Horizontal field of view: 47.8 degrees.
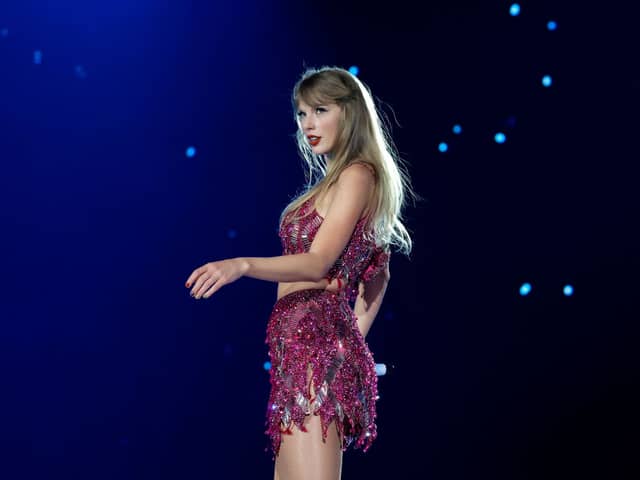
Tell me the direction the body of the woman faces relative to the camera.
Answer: to the viewer's left

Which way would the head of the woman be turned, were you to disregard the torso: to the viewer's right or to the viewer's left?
to the viewer's left
